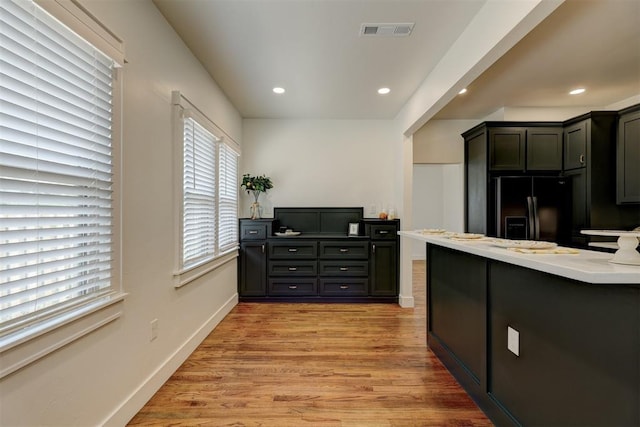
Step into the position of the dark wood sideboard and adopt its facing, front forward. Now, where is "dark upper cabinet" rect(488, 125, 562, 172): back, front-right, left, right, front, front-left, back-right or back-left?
left

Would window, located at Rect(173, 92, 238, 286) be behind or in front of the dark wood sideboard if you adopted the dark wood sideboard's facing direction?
in front

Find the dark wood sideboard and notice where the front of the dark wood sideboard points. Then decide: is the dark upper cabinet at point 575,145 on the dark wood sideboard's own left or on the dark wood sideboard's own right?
on the dark wood sideboard's own left

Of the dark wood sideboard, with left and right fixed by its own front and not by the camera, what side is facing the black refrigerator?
left

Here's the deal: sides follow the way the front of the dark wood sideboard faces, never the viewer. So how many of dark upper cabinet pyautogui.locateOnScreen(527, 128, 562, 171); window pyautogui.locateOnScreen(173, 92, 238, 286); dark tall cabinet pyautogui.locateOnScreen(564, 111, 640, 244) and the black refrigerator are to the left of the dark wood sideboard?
3

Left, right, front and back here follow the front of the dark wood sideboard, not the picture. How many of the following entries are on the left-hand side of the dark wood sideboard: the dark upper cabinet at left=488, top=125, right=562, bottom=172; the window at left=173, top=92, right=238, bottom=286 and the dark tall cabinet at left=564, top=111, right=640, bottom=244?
2

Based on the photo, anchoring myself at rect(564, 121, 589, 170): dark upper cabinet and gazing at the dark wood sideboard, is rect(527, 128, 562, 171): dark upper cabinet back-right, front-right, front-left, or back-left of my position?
front-right

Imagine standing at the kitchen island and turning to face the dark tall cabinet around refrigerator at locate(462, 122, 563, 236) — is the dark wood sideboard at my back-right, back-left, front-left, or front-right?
front-left

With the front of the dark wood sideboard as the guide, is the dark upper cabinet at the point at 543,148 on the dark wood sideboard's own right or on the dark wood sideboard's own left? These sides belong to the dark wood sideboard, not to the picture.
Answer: on the dark wood sideboard's own left

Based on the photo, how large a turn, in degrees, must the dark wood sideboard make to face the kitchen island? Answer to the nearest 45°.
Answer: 0° — it already faces it

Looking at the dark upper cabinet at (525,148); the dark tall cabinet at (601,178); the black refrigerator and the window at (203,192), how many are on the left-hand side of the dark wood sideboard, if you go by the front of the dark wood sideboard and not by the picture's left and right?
3

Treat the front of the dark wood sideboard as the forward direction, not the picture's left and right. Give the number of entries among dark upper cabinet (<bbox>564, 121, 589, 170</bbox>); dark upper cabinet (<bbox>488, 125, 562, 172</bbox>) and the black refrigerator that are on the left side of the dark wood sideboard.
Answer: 3

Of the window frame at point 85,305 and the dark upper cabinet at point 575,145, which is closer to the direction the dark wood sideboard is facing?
the window frame

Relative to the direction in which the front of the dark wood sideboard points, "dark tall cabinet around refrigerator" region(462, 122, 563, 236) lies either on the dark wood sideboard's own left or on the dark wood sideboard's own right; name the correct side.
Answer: on the dark wood sideboard's own left

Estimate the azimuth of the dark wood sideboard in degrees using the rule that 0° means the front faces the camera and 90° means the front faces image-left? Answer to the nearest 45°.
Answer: approximately 0°
